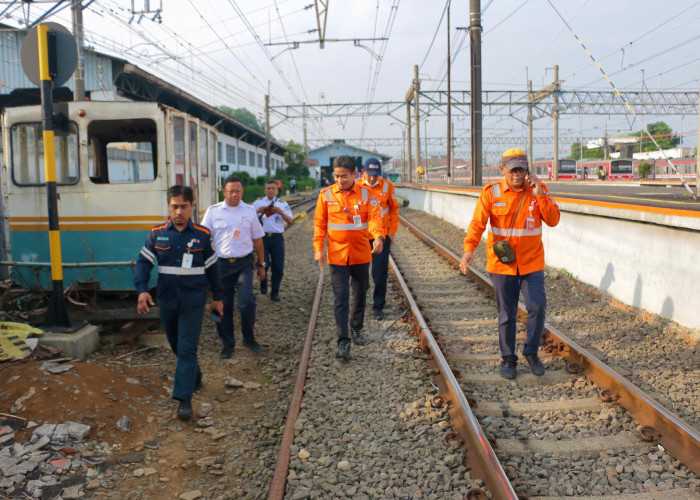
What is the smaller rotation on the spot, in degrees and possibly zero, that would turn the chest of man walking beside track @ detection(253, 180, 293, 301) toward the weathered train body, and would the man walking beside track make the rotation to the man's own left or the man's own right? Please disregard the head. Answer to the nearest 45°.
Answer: approximately 45° to the man's own right

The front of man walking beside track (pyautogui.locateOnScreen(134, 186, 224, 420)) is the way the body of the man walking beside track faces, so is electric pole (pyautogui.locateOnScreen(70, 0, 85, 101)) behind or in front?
behind

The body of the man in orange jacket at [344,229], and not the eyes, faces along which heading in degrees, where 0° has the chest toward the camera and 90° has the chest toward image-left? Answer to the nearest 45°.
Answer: approximately 0°

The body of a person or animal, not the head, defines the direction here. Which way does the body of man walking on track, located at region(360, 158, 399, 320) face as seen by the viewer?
toward the camera

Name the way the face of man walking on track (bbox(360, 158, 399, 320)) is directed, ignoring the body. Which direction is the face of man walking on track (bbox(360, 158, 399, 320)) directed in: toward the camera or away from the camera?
toward the camera

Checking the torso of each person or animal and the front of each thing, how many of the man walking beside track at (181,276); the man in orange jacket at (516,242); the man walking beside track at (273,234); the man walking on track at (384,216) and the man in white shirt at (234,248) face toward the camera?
5

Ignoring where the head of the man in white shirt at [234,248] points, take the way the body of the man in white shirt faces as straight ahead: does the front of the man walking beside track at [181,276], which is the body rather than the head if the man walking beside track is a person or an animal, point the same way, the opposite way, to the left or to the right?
the same way

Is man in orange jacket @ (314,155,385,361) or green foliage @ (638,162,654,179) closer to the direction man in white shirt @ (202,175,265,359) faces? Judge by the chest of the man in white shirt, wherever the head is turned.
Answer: the man in orange jacket

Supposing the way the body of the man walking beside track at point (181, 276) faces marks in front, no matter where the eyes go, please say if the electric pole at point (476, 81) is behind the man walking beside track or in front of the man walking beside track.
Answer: behind

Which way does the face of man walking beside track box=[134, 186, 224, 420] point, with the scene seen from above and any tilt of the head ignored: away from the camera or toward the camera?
toward the camera

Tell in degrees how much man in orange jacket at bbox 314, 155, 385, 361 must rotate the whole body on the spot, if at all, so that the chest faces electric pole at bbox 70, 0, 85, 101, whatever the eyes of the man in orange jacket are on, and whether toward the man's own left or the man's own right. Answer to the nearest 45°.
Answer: approximately 135° to the man's own right

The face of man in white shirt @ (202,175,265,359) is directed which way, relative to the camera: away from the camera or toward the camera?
toward the camera

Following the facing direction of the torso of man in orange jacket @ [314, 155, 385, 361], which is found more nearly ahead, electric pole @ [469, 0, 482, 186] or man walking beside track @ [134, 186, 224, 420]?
the man walking beside track

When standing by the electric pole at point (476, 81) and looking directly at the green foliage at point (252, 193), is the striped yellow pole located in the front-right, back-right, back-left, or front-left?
back-left
